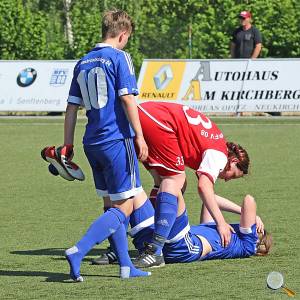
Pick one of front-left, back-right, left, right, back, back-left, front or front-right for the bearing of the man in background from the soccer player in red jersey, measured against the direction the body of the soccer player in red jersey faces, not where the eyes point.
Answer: left

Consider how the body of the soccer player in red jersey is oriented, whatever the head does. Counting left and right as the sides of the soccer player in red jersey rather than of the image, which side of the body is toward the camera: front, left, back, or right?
right

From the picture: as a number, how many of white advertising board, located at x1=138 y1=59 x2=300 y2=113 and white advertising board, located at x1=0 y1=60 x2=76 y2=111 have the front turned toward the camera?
2

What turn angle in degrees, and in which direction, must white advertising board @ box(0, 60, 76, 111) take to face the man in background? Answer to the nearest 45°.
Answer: approximately 90° to its left

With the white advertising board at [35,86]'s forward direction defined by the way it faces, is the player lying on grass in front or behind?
in front

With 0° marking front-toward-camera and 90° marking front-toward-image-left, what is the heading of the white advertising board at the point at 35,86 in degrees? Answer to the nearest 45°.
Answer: approximately 0°

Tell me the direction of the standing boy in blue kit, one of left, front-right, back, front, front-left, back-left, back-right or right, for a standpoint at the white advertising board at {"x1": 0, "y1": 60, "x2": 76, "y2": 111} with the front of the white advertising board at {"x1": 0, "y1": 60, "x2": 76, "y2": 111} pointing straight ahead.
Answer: front

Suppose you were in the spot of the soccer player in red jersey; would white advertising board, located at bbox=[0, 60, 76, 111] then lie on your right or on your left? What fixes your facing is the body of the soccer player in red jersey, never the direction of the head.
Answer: on your left

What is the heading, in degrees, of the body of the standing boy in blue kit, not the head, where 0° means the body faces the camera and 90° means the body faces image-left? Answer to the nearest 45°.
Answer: approximately 225°

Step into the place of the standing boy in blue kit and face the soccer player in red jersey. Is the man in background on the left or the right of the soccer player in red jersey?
left

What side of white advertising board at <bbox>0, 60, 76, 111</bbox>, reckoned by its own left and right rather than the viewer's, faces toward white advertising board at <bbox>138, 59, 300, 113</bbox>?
left

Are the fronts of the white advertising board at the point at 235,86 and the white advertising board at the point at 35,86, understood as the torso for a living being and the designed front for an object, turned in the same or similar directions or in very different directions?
same or similar directions

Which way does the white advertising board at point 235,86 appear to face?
toward the camera

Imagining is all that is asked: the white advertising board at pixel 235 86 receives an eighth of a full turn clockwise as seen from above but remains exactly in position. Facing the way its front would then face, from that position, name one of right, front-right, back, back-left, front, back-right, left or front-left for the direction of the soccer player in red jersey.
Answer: front-left

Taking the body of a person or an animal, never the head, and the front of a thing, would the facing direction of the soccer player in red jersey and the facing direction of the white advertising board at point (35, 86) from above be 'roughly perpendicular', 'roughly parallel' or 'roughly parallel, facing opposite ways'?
roughly perpendicular

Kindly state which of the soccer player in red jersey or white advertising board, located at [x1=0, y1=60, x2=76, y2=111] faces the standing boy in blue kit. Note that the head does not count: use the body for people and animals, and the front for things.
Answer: the white advertising board
